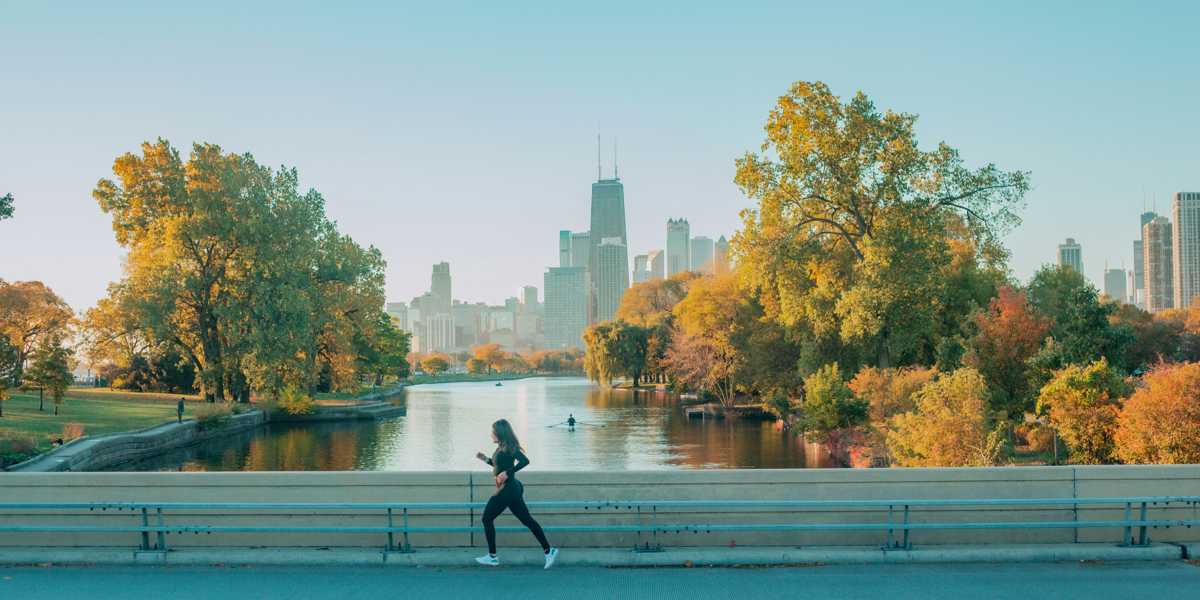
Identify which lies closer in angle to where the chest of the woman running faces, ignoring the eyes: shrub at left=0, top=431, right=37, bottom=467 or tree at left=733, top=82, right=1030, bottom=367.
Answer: the shrub

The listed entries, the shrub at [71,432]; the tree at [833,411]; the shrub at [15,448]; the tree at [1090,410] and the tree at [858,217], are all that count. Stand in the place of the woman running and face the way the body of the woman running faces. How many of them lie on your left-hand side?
0

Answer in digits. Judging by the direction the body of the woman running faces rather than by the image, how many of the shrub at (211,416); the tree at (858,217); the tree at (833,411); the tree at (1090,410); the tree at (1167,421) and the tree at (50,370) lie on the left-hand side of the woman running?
0

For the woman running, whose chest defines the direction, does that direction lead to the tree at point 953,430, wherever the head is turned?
no

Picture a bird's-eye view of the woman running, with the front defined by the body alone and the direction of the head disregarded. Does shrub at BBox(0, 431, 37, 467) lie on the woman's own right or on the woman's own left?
on the woman's own right

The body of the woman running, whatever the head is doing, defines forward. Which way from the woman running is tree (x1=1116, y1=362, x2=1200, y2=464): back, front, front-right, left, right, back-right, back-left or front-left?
back-right

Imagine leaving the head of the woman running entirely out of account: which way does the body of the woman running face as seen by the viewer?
to the viewer's left

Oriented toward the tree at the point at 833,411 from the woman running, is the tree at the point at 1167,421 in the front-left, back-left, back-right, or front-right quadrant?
front-right

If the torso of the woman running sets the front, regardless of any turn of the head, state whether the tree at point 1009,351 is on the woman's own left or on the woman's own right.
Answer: on the woman's own right

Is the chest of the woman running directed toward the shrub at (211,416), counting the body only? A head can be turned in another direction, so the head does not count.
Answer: no

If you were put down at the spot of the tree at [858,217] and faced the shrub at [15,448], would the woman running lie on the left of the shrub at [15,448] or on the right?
left
